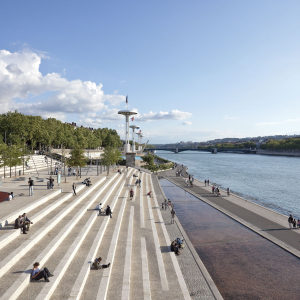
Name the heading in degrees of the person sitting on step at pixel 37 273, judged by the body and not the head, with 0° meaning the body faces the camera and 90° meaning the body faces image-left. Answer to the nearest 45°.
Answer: approximately 270°

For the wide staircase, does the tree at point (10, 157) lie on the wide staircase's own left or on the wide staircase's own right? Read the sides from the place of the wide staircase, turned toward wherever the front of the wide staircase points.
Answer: on the wide staircase's own left

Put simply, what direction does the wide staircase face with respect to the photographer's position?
facing to the right of the viewer
